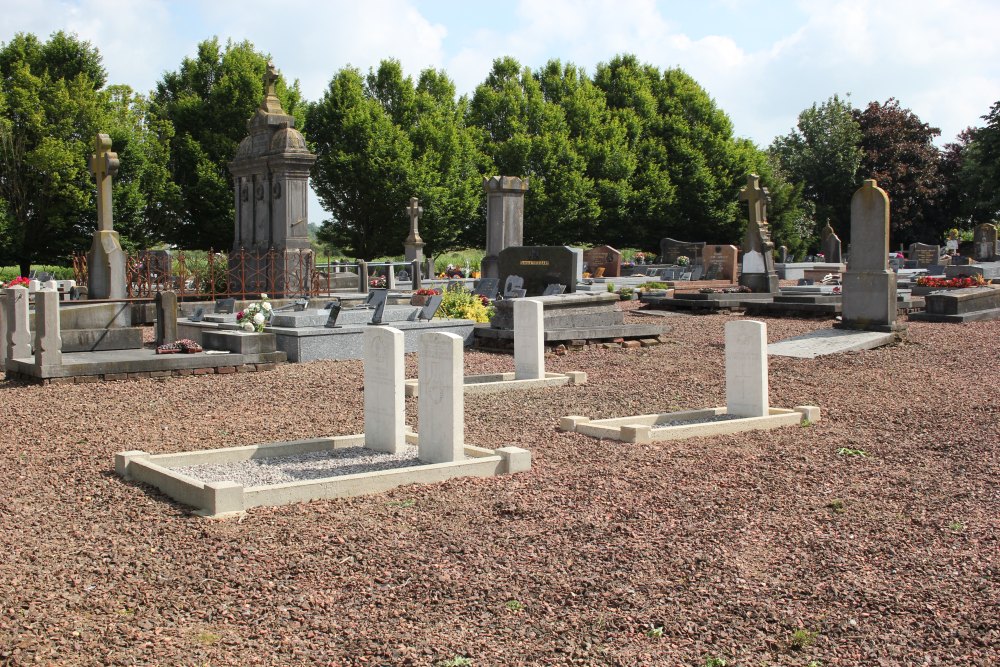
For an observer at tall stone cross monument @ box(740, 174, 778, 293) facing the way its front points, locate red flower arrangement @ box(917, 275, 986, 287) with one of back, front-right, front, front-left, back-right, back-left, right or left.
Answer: left

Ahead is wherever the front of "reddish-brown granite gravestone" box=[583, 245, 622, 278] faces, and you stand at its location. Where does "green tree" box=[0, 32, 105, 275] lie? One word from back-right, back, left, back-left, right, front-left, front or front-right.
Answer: front-right

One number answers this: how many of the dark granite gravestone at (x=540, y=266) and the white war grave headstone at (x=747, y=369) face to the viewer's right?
0

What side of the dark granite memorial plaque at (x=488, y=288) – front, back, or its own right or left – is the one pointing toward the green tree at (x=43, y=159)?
right

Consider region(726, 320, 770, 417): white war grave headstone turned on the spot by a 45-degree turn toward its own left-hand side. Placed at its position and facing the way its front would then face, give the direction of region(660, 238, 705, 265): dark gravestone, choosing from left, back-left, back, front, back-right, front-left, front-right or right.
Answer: back

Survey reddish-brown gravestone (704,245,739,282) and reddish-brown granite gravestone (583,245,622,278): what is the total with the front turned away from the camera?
0

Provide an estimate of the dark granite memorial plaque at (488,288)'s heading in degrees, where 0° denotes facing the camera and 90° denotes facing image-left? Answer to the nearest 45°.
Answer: approximately 45°

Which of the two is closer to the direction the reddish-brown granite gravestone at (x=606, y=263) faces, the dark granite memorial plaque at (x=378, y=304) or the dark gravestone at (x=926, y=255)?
the dark granite memorial plaque

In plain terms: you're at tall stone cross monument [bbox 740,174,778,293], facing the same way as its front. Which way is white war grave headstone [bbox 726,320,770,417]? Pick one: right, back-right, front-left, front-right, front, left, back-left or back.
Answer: front-left
